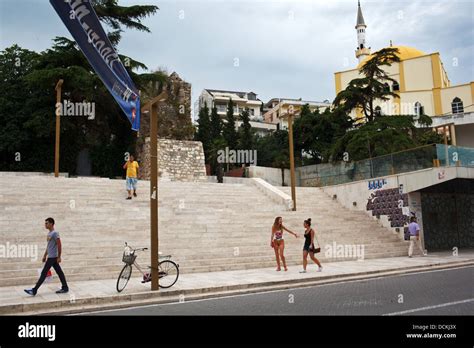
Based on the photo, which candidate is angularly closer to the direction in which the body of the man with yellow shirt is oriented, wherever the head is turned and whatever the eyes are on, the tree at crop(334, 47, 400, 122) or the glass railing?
the glass railing

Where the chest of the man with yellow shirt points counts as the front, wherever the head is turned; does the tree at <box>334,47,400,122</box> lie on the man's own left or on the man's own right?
on the man's own left

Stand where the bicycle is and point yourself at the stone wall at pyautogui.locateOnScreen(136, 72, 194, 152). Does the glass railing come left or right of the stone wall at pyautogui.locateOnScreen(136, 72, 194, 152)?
right

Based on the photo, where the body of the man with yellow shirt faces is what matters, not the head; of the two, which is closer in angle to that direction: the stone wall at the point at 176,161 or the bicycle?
the bicycle

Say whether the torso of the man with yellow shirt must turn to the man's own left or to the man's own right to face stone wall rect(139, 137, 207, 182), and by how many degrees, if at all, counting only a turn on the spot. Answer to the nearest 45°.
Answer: approximately 180°

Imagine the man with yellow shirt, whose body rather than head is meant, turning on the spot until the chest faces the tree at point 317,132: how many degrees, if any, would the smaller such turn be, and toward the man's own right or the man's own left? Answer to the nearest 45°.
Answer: approximately 135° to the man's own left

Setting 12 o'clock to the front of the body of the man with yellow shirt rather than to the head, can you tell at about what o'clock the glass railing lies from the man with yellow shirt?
The glass railing is roughly at 9 o'clock from the man with yellow shirt.

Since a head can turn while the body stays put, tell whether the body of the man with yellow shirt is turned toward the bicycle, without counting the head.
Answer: yes

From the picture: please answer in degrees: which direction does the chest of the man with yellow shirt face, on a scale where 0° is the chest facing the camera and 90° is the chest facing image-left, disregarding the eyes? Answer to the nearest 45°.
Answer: approximately 0°

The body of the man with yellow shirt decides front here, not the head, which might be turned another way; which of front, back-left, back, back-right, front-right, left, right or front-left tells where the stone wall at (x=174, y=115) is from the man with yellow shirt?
back
